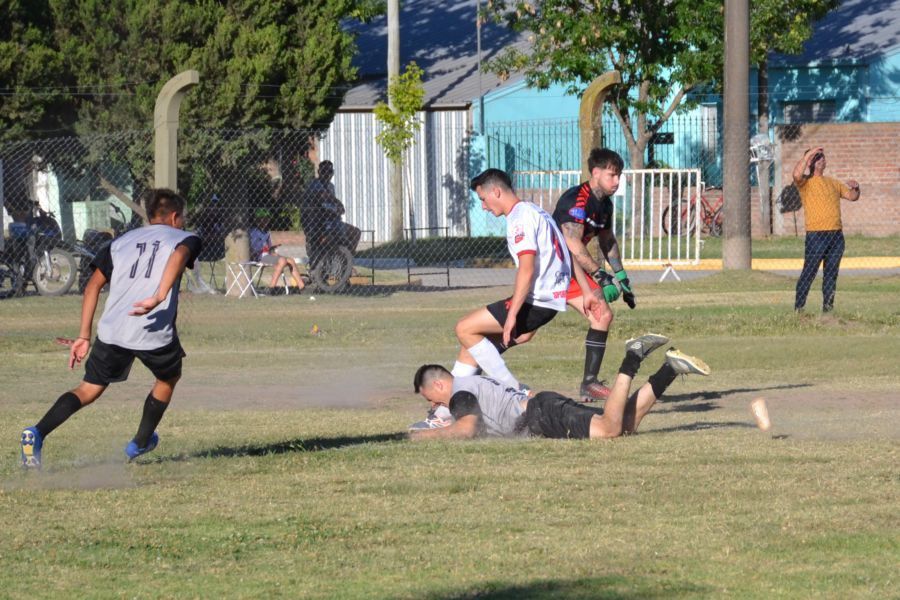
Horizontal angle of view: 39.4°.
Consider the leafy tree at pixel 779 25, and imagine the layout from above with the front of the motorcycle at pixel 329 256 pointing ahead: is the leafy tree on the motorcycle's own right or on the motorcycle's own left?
on the motorcycle's own left

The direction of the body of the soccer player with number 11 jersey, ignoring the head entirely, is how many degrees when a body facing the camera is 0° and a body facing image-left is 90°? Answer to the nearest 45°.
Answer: approximately 225°

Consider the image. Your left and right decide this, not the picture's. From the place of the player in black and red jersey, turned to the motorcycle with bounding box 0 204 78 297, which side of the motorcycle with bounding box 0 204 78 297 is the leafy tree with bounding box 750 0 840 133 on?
right

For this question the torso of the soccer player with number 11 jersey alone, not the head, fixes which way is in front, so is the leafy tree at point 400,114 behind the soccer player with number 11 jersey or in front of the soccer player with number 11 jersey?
in front

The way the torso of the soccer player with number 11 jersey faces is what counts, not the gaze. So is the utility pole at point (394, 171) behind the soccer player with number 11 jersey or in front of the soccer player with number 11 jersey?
in front

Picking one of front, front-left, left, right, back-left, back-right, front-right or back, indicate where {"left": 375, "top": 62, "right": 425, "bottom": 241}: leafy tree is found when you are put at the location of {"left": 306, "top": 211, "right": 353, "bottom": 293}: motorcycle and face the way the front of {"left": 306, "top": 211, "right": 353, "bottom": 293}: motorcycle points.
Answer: back-left

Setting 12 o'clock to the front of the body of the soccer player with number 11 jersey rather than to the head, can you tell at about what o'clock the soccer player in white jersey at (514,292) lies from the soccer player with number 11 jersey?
The soccer player in white jersey is roughly at 1 o'clock from the soccer player with number 11 jersey.

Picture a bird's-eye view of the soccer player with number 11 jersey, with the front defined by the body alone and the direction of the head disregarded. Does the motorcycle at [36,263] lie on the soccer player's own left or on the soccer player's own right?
on the soccer player's own left

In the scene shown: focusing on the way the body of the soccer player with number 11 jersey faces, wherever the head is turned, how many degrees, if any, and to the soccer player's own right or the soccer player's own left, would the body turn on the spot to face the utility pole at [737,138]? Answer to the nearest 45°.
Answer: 0° — they already face it

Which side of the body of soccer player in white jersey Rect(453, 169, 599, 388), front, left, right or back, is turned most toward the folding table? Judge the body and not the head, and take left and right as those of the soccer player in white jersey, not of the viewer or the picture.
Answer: right

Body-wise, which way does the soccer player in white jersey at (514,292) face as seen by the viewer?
to the viewer's left

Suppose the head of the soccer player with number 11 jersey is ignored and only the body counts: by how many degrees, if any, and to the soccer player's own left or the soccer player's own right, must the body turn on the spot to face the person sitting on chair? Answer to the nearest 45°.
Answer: approximately 45° to the soccer player's own left

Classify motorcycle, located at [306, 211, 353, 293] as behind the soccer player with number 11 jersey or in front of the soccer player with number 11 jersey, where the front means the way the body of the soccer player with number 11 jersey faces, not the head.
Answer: in front

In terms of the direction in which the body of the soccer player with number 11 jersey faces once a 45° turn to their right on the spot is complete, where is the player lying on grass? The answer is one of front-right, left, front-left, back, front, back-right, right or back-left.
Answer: front
